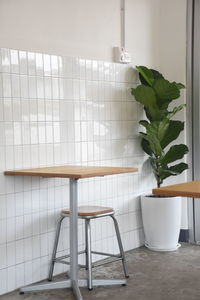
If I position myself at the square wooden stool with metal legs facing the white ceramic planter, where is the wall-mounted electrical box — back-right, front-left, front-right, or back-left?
front-left

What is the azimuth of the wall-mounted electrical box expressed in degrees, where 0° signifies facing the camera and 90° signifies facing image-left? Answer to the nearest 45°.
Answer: approximately 315°
